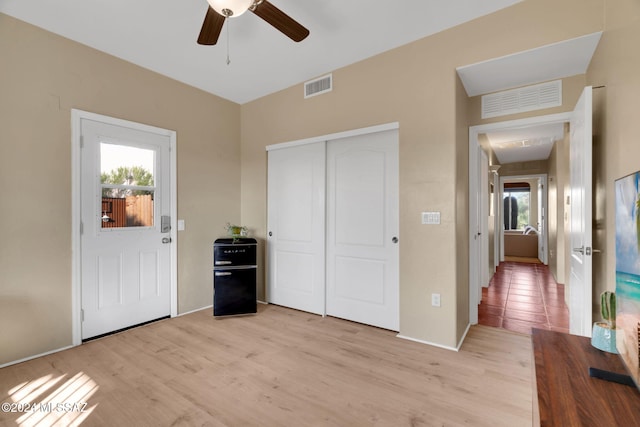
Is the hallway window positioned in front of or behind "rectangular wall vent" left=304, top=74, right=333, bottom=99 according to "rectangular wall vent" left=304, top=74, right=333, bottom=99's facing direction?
behind

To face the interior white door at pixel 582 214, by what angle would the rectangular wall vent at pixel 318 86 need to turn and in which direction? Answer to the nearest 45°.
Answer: approximately 90° to its left

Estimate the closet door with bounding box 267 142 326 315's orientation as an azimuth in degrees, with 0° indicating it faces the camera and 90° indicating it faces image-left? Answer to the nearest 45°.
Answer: approximately 45°

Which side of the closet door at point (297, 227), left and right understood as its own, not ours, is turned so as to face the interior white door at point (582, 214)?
left

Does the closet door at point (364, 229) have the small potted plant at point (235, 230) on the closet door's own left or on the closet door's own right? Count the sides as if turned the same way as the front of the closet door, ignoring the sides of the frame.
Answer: on the closet door's own right

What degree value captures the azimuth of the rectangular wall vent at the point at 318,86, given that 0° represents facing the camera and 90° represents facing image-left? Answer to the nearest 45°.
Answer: approximately 45°

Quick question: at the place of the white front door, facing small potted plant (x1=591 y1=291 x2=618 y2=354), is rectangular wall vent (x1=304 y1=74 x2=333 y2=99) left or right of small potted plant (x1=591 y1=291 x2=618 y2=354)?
left

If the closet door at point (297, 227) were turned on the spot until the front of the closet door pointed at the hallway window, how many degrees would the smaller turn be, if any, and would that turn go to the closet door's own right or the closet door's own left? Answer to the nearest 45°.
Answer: approximately 180°
